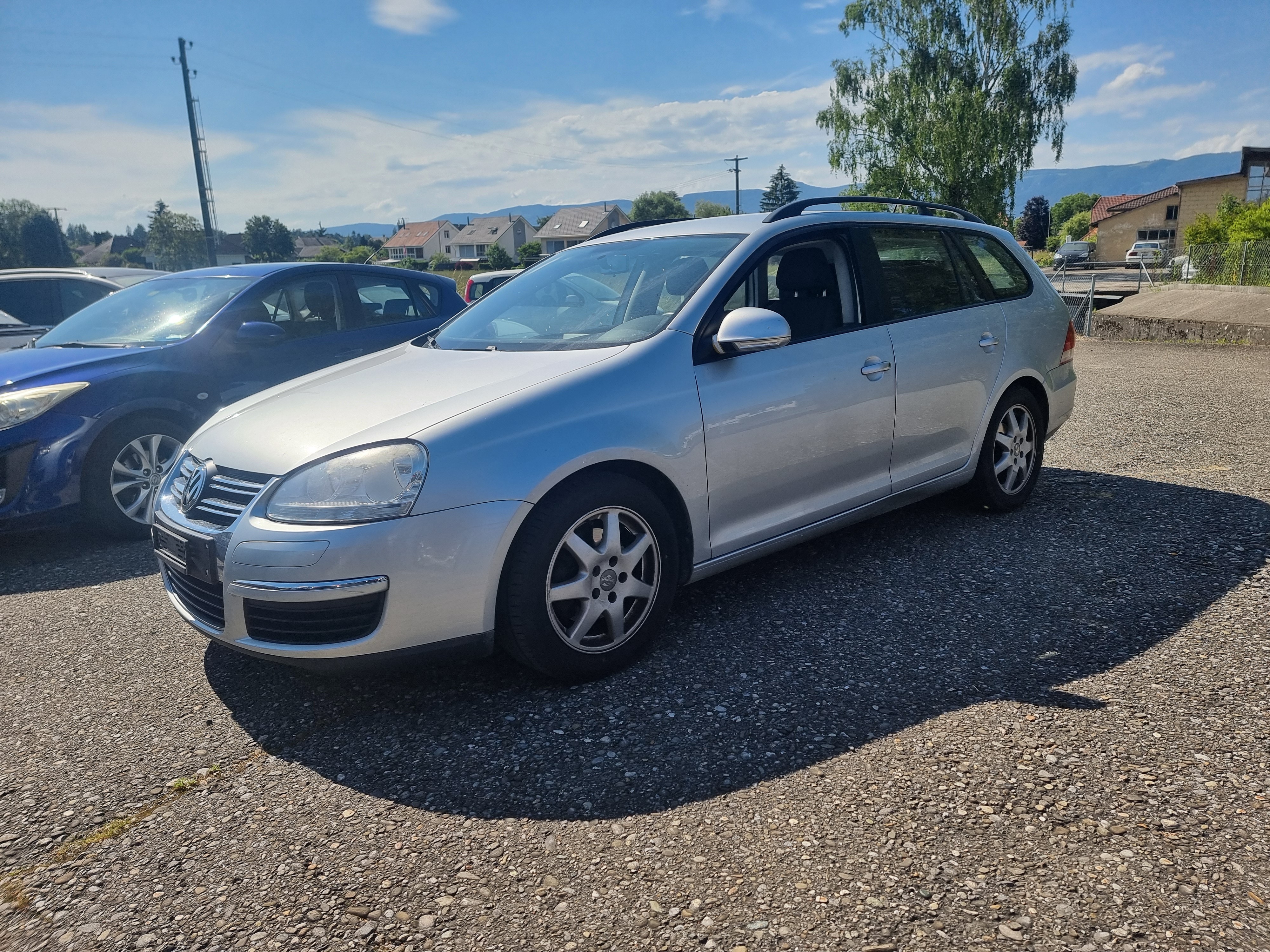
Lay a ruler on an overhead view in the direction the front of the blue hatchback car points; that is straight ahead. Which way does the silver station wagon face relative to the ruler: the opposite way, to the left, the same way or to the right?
the same way

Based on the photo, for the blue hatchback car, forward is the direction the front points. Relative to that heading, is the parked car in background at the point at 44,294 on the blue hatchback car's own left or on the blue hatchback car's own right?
on the blue hatchback car's own right

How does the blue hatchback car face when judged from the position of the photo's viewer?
facing the viewer and to the left of the viewer

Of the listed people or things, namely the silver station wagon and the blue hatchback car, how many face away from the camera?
0

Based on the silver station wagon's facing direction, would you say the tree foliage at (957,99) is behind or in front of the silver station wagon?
behind

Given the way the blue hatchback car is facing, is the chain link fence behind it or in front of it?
behind

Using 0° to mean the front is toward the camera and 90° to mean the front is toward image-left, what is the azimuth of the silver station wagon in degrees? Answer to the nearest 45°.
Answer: approximately 45°

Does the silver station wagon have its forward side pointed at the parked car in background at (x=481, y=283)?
no

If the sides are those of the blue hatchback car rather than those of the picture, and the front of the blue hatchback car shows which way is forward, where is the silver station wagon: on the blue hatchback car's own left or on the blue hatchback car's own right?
on the blue hatchback car's own left

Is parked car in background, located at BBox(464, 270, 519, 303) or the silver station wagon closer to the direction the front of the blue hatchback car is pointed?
the silver station wagon

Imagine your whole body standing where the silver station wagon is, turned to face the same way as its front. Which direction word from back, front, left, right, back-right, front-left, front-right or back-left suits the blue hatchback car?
right

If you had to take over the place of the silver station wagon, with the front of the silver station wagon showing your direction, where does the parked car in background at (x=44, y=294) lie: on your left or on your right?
on your right

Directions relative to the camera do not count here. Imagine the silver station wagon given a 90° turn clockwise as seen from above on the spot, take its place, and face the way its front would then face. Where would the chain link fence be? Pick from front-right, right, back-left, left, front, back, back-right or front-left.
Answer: right

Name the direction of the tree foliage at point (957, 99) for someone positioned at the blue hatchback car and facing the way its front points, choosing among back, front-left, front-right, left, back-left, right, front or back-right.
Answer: back
